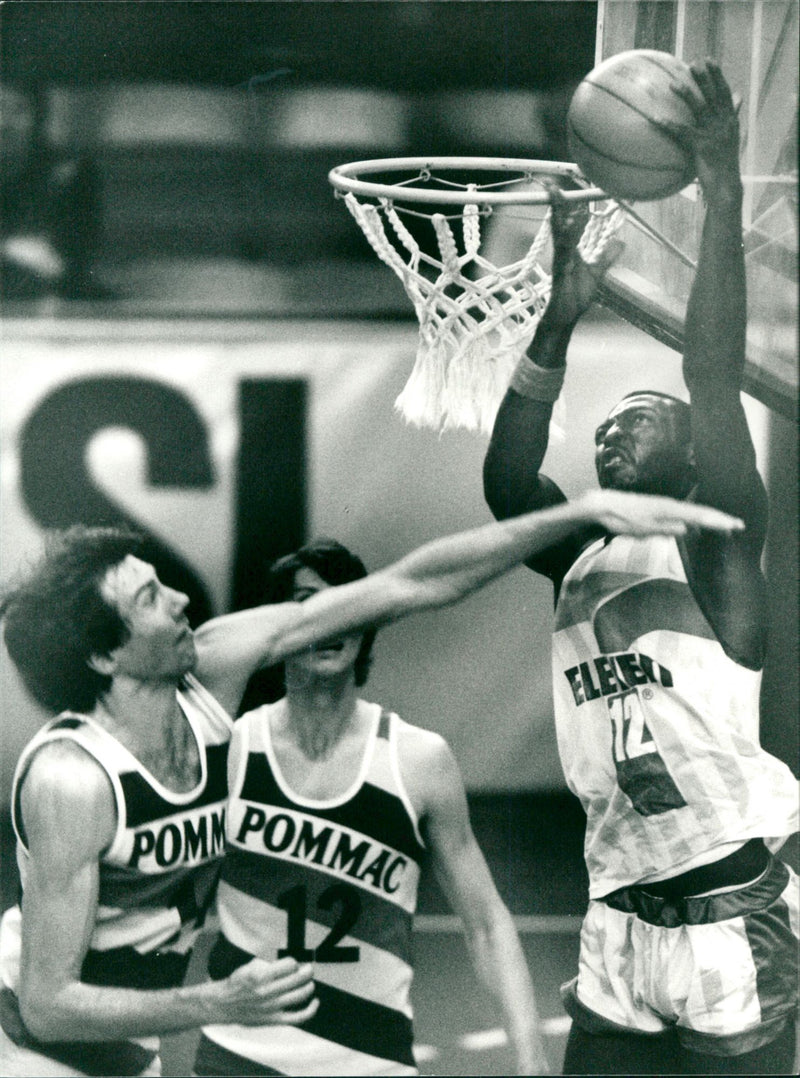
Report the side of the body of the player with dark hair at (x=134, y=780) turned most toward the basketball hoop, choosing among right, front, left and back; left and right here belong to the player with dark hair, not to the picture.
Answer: left

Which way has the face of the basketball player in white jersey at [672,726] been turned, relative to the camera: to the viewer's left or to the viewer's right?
to the viewer's left

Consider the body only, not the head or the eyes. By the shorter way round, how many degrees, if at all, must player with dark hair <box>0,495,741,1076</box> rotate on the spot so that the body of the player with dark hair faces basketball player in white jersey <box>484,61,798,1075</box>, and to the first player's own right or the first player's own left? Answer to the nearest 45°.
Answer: approximately 45° to the first player's own left

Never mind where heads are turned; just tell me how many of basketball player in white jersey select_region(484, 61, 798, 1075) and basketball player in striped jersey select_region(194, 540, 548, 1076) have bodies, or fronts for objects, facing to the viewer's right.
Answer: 0

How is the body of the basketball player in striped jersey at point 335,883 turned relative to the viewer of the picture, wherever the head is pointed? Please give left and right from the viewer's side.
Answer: facing the viewer

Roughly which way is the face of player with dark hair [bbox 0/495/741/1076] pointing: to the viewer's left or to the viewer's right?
to the viewer's right

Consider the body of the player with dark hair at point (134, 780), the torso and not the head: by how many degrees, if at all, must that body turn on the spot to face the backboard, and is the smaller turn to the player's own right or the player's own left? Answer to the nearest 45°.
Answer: approximately 45° to the player's own left
